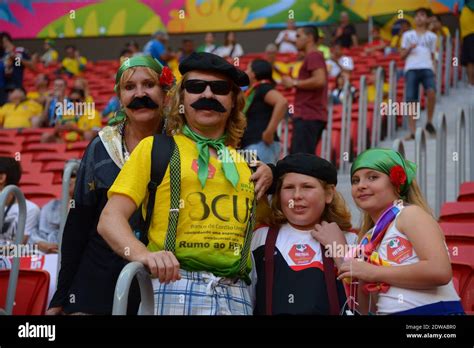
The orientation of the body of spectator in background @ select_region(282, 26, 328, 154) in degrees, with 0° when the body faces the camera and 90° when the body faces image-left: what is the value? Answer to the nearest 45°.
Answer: approximately 90°

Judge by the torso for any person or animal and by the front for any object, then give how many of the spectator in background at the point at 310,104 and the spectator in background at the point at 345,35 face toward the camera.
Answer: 1

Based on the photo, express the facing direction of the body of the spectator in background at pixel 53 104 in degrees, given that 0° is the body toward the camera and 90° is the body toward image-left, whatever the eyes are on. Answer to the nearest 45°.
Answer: approximately 315°

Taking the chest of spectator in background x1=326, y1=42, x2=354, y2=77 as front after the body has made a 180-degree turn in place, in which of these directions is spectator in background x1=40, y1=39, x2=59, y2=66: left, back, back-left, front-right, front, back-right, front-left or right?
front-left

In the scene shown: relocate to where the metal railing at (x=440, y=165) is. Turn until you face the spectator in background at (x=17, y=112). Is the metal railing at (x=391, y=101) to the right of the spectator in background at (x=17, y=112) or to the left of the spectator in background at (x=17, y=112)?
right

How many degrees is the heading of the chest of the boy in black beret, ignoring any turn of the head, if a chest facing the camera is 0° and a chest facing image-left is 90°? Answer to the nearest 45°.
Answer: approximately 0°

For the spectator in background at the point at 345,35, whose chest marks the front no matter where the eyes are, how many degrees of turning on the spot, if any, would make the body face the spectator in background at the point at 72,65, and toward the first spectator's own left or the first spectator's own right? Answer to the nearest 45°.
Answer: approximately 90° to the first spectator's own right

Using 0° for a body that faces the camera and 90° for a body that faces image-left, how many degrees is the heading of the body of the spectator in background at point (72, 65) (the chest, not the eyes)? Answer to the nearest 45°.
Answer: approximately 0°
